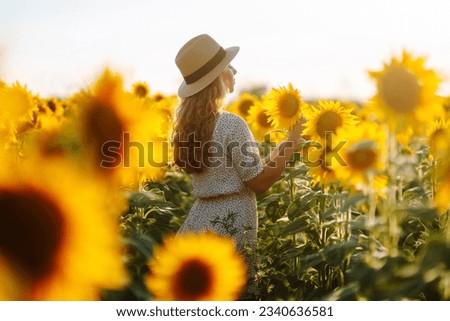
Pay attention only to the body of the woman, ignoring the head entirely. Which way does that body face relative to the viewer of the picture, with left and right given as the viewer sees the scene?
facing away from the viewer and to the right of the viewer

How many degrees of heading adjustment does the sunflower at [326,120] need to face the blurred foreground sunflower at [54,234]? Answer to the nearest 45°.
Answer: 0° — it already faces it

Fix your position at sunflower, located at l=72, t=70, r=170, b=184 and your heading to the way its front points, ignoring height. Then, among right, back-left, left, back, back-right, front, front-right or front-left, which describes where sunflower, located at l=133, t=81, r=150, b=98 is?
back-right

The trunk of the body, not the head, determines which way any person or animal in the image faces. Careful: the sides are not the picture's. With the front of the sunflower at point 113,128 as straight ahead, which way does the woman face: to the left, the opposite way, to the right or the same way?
the opposite way

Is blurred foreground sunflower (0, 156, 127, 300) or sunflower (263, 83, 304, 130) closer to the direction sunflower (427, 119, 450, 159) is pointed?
the blurred foreground sunflower

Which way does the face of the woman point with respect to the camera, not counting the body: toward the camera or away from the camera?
away from the camera

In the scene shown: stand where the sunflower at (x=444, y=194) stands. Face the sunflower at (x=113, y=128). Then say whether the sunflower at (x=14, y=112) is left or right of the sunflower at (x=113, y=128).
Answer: right

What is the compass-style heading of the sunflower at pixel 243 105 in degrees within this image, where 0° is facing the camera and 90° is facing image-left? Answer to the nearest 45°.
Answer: approximately 0°
